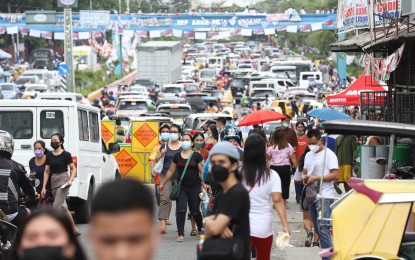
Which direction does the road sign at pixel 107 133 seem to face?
toward the camera

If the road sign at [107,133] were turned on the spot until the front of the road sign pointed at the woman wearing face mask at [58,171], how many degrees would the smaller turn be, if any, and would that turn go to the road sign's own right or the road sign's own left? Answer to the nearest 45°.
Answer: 0° — it already faces them

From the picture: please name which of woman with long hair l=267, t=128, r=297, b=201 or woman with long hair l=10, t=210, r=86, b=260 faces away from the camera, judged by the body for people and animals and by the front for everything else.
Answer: woman with long hair l=267, t=128, r=297, b=201

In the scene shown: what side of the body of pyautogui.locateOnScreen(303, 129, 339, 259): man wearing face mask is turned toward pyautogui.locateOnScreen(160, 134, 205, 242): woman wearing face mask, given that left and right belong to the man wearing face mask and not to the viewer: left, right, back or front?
right

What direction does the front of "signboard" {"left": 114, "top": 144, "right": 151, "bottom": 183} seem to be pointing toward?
toward the camera

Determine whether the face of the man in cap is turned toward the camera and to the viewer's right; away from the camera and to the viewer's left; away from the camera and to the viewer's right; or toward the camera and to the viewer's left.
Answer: toward the camera and to the viewer's left

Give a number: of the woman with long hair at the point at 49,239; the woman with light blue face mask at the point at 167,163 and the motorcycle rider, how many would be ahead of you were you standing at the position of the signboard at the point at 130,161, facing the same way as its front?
3

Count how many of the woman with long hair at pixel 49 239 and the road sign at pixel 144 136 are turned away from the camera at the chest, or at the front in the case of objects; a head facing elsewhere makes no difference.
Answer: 0

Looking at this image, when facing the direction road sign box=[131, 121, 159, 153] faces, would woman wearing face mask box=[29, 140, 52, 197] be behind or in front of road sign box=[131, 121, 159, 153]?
in front

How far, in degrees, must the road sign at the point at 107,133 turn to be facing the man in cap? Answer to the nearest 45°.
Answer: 0° — it already faces them

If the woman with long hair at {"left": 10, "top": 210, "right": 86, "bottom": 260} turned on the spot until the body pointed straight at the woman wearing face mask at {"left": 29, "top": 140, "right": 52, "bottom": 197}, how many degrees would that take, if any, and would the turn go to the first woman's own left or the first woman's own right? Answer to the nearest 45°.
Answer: approximately 180°

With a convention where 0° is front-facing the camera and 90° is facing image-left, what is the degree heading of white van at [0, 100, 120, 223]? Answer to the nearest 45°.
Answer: approximately 225°
